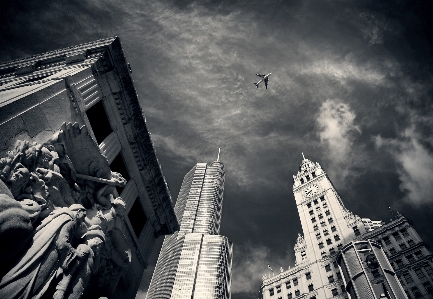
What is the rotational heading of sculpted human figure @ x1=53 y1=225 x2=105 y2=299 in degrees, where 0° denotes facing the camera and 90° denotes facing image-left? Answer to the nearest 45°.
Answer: approximately 315°

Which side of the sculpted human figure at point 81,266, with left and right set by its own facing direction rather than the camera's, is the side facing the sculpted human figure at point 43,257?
right
